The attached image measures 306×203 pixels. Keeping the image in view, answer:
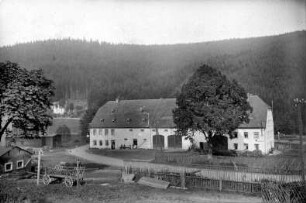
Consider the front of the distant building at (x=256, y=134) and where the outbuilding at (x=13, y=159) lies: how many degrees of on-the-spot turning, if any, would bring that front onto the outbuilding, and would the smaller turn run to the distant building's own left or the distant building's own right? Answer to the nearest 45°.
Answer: approximately 45° to the distant building's own right

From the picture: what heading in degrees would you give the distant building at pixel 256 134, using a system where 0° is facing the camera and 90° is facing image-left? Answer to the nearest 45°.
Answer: approximately 0°

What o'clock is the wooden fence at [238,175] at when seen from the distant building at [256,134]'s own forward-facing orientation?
The wooden fence is roughly at 12 o'clock from the distant building.

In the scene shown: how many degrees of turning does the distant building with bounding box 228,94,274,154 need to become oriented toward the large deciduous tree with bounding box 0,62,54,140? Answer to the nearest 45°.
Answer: approximately 45° to its right
